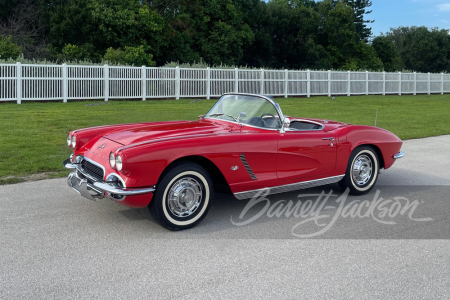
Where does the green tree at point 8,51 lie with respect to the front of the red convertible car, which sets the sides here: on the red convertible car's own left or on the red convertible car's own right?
on the red convertible car's own right

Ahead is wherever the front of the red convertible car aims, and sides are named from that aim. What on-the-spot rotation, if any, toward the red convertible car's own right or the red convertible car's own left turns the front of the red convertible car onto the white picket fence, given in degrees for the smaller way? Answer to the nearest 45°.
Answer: approximately 135° to the red convertible car's own right

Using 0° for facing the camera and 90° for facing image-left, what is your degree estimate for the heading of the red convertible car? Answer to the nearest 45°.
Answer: approximately 45°

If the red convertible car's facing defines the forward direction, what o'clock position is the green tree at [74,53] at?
The green tree is roughly at 4 o'clock from the red convertible car.

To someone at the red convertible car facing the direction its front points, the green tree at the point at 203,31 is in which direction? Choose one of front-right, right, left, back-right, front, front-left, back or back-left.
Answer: back-right

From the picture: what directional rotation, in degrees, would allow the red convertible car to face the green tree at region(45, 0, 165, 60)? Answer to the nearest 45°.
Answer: approximately 135° to its right
